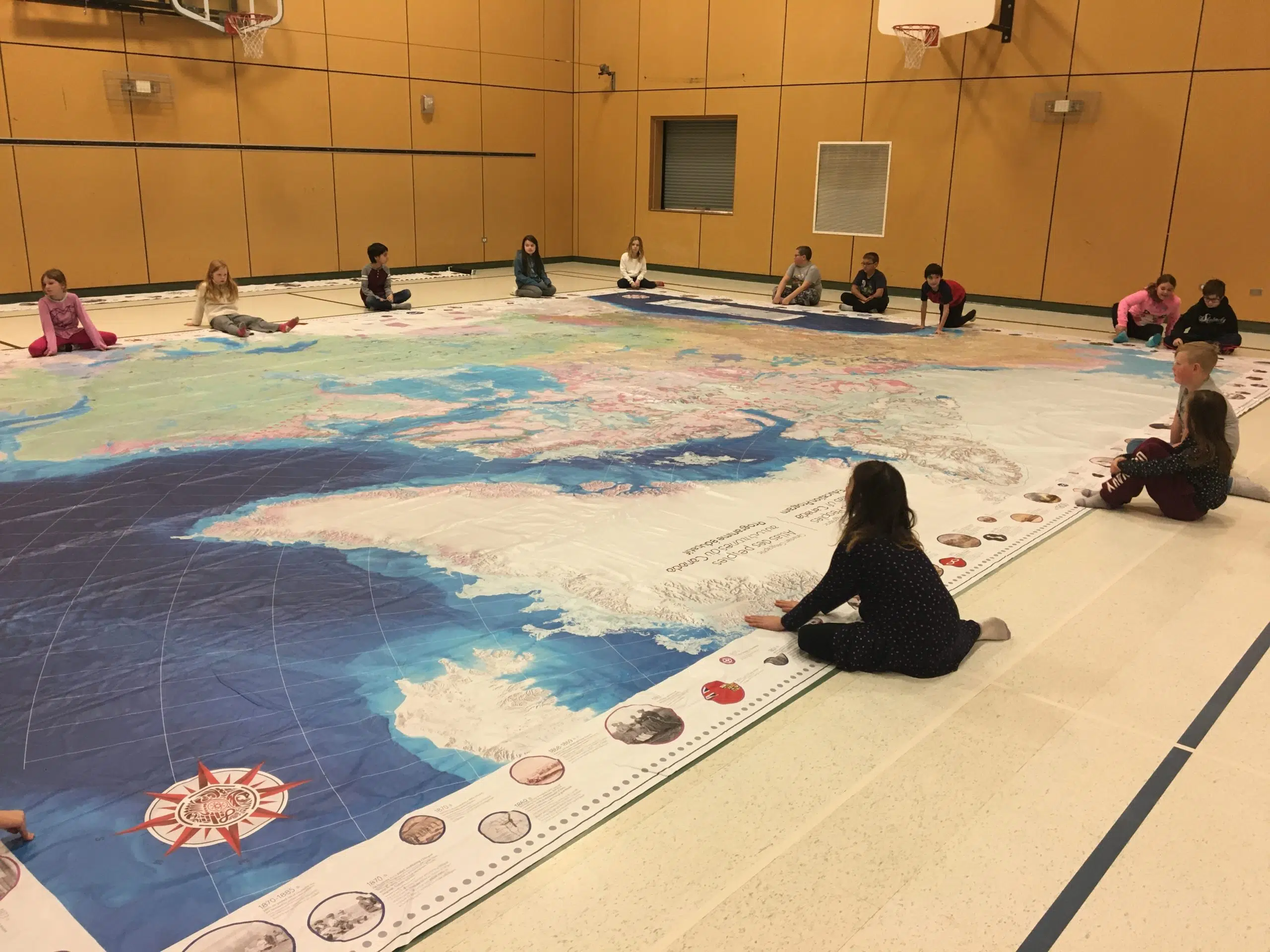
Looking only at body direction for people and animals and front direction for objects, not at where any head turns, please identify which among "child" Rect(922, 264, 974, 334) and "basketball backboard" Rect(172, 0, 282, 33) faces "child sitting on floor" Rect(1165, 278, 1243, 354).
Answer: the basketball backboard

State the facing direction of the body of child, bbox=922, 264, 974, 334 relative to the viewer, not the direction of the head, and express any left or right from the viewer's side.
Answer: facing the viewer and to the left of the viewer

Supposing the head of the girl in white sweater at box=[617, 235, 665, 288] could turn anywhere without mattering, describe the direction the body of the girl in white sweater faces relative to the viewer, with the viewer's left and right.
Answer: facing the viewer

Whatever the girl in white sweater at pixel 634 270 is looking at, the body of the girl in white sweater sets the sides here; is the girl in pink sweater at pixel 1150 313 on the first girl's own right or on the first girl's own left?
on the first girl's own left

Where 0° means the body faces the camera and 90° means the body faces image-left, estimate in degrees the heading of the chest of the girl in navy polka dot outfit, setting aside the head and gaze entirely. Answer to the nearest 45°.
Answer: approximately 135°

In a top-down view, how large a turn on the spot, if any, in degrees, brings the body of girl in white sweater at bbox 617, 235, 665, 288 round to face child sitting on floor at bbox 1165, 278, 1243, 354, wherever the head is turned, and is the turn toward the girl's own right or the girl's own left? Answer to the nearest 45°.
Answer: approximately 45° to the girl's own left

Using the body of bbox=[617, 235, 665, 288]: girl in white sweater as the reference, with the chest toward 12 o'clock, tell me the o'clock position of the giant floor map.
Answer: The giant floor map is roughly at 12 o'clock from the girl in white sweater.

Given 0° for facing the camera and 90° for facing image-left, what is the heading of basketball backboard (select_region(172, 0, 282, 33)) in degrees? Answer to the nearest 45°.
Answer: approximately 315°

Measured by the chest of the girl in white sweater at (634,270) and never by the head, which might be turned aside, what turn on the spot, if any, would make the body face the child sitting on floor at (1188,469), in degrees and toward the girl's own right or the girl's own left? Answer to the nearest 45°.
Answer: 0° — they already face them

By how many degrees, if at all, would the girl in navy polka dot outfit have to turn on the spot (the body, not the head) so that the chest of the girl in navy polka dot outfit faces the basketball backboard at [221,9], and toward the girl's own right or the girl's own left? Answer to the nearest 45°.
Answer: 0° — they already face it

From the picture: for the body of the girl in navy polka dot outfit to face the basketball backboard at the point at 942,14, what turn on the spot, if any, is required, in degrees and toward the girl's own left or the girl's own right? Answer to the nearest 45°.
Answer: approximately 45° to the girl's own right
